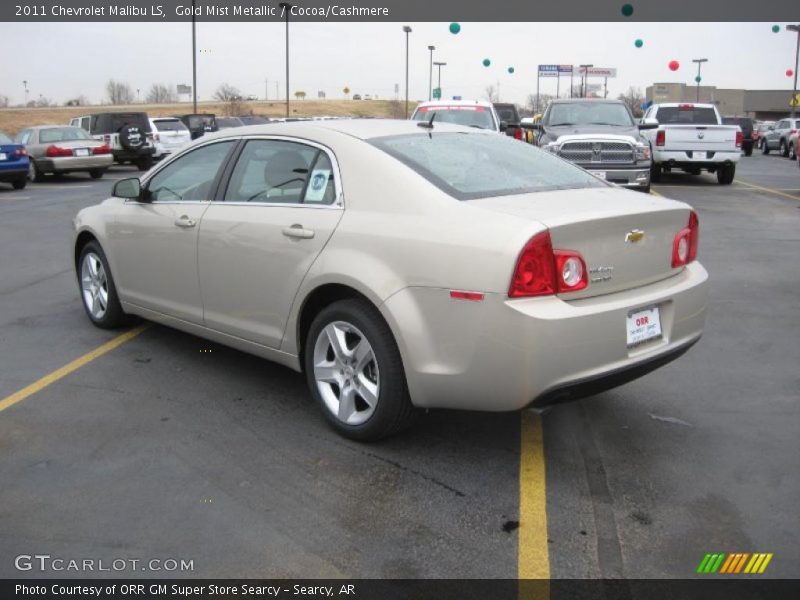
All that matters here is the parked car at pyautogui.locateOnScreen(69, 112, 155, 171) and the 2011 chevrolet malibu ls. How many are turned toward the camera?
0

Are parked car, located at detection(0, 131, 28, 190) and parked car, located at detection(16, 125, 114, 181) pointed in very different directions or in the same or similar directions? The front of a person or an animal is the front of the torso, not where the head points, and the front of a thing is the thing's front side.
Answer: same or similar directions

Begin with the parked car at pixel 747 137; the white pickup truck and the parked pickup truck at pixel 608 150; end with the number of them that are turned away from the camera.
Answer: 2

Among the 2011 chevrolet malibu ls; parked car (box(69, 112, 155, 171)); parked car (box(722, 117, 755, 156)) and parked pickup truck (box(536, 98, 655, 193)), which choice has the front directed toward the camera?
parked pickup truck (box(536, 98, 655, 193))

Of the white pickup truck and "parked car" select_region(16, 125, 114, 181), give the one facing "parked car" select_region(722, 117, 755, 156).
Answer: the white pickup truck

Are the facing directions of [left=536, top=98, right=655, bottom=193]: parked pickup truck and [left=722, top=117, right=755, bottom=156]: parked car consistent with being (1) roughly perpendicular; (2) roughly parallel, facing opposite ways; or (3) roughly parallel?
roughly parallel, facing opposite ways

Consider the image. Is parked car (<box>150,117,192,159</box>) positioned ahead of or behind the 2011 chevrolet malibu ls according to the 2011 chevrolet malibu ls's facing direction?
ahead

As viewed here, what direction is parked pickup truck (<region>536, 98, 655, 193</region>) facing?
toward the camera

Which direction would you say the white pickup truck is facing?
away from the camera

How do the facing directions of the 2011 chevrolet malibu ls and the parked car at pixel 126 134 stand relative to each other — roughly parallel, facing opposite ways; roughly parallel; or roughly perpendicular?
roughly parallel
